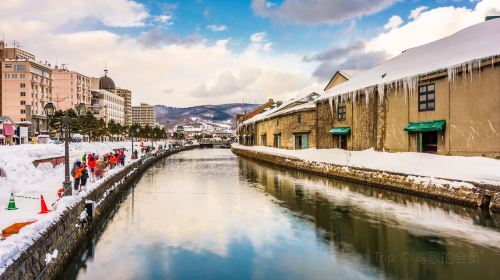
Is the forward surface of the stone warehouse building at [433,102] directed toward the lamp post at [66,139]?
yes

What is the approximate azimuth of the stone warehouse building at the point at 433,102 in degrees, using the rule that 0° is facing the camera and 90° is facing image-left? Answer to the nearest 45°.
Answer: approximately 45°
